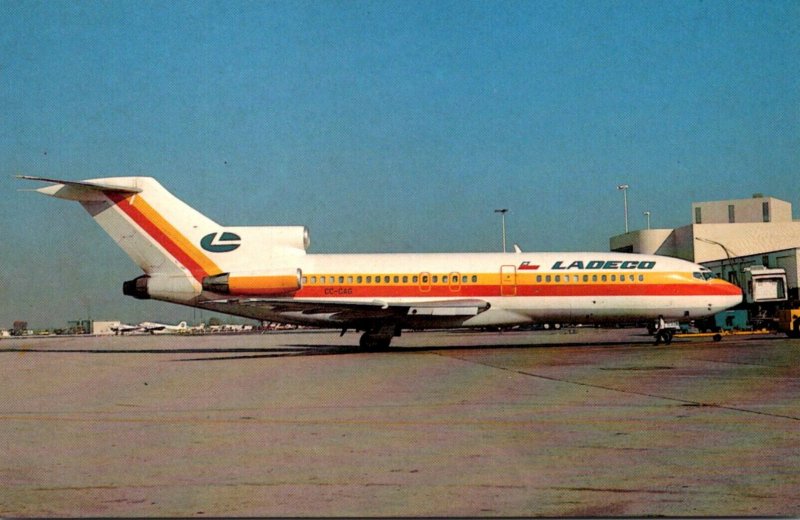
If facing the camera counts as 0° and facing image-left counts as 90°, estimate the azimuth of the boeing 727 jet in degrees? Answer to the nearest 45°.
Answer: approximately 270°
